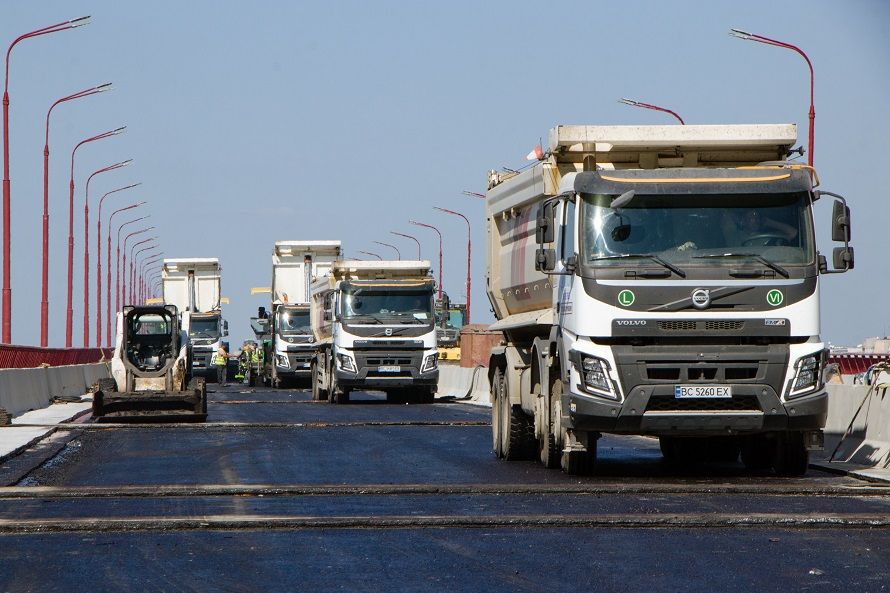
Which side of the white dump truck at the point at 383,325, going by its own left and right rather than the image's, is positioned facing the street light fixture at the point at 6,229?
right

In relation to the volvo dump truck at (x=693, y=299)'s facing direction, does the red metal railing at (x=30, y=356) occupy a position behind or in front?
behind

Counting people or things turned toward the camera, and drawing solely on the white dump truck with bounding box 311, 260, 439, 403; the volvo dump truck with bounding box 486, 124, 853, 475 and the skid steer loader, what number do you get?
3

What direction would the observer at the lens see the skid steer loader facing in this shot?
facing the viewer

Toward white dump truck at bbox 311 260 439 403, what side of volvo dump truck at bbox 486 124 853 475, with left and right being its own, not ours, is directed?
back

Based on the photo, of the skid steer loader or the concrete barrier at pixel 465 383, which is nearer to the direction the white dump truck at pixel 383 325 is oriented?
the skid steer loader

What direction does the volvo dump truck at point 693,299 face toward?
toward the camera

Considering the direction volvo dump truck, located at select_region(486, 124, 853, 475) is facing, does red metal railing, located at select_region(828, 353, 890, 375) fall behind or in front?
behind
